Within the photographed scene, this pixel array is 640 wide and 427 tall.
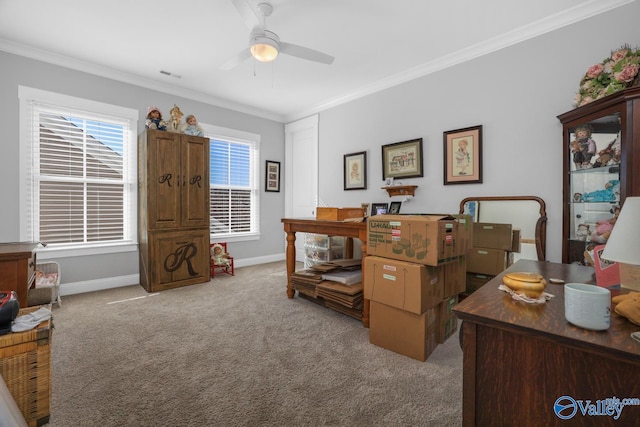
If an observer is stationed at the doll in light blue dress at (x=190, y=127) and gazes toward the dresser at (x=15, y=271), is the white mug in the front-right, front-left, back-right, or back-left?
front-left

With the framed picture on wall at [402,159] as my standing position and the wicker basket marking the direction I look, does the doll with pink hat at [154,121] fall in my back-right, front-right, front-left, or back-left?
front-right

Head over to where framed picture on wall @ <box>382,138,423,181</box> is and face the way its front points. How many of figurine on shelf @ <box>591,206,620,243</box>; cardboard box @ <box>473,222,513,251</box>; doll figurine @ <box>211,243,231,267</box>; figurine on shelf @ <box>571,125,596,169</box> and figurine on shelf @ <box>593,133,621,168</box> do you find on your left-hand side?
4

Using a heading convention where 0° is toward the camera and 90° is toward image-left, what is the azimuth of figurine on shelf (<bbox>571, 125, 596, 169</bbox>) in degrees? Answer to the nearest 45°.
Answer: approximately 0°

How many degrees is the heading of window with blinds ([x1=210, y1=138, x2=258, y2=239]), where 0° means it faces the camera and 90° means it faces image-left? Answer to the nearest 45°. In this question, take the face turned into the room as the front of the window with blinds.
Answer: approximately 315°

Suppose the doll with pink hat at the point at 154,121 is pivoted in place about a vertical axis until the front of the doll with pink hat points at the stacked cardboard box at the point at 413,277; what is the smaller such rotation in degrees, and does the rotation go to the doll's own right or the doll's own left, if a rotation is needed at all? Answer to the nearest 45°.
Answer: approximately 45° to the doll's own left

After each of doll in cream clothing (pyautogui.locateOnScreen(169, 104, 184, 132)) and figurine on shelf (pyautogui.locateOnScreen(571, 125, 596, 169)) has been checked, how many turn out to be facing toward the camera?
2

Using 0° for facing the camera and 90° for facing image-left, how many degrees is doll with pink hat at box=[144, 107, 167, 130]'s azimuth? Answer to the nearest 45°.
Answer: approximately 0°

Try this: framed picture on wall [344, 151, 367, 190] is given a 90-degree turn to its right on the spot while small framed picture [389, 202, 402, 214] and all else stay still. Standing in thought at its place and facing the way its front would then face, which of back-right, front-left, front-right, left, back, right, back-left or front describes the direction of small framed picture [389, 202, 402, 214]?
back

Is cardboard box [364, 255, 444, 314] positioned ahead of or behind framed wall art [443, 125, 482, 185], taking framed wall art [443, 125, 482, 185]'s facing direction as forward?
ahead

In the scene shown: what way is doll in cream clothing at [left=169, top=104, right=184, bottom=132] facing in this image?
toward the camera

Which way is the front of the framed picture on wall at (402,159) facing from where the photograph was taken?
facing the viewer and to the left of the viewer

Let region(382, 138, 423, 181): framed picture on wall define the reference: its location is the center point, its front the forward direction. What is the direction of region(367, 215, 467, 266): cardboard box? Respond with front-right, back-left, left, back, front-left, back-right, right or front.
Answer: front-left

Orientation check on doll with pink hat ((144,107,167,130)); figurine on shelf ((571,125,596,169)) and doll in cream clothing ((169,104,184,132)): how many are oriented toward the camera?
3

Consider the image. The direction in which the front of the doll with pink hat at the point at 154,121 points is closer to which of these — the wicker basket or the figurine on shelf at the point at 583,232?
the wicker basket

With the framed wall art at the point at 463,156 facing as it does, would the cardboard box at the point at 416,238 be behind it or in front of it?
in front
